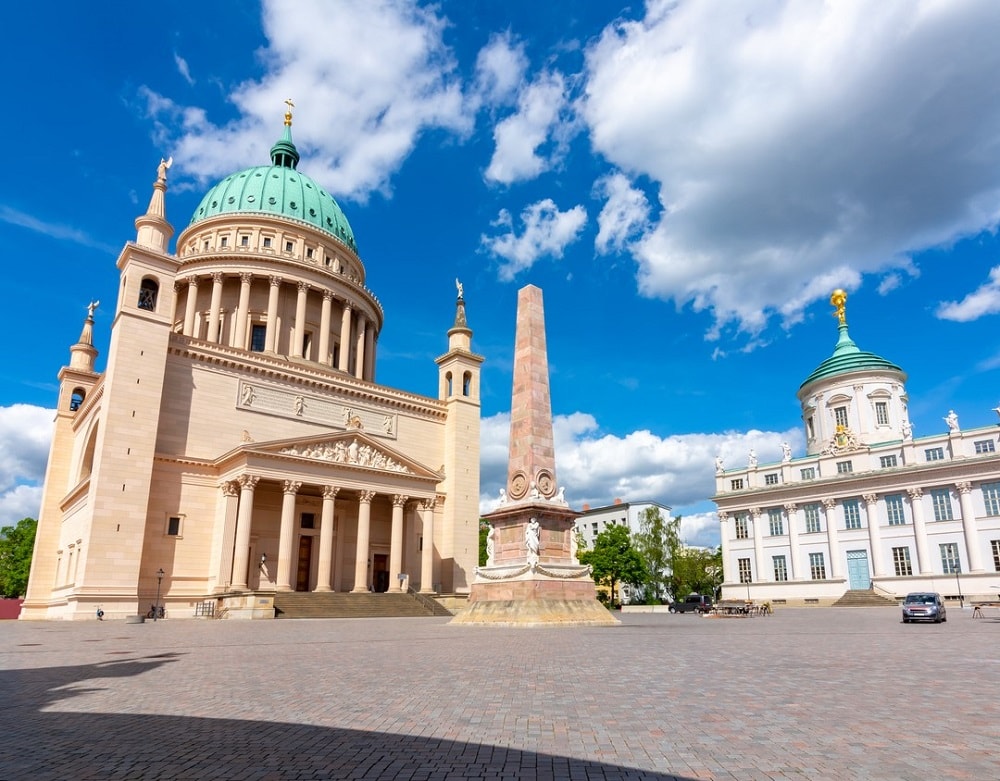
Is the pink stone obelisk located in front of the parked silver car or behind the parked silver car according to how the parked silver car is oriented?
in front

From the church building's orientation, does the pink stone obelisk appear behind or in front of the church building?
in front

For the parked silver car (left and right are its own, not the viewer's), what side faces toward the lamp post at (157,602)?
right

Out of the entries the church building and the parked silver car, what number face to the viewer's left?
0

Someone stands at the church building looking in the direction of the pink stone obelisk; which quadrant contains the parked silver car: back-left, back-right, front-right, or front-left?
front-left

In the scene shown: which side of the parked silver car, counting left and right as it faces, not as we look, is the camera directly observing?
front

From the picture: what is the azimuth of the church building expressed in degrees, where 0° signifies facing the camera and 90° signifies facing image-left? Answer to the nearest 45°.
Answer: approximately 315°
